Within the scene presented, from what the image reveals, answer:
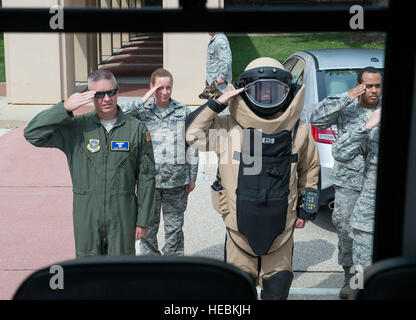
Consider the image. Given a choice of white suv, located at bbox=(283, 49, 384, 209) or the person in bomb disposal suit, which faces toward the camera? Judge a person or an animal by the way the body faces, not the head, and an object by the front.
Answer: the person in bomb disposal suit

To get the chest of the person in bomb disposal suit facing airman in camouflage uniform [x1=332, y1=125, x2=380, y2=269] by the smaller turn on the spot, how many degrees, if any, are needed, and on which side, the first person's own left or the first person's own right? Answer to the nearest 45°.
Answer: approximately 135° to the first person's own left

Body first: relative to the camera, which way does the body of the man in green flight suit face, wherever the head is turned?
toward the camera

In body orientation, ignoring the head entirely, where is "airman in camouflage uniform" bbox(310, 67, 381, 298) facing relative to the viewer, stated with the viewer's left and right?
facing the viewer

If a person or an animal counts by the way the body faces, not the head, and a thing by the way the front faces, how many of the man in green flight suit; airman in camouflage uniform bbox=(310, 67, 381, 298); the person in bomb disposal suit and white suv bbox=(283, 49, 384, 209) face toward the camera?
3

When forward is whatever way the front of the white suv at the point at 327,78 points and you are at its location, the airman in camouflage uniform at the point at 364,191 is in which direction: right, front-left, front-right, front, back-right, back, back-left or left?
back-left

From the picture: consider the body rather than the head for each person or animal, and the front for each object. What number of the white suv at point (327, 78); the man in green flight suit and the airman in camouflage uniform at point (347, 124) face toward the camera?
2

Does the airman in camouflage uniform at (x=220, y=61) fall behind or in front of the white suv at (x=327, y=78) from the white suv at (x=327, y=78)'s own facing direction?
in front

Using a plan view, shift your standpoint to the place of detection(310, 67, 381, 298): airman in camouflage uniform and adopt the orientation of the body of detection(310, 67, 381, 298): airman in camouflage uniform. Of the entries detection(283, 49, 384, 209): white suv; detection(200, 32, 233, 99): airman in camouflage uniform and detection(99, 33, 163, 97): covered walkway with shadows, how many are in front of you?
0

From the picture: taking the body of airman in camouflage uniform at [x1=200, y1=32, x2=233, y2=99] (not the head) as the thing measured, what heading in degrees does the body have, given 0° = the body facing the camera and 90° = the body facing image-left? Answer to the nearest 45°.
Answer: approximately 45°

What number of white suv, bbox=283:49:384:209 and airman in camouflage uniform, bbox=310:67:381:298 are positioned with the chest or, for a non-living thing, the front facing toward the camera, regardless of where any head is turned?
1

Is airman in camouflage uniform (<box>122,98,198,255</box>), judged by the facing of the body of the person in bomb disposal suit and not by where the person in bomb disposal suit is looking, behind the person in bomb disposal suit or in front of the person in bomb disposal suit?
behind

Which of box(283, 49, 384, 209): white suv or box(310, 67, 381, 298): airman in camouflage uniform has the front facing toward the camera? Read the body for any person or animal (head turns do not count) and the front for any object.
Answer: the airman in camouflage uniform

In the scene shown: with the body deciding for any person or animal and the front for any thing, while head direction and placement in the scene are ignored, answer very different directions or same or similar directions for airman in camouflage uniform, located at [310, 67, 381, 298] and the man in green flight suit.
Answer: same or similar directions

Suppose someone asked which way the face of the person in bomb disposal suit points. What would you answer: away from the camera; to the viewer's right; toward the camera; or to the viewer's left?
toward the camera
